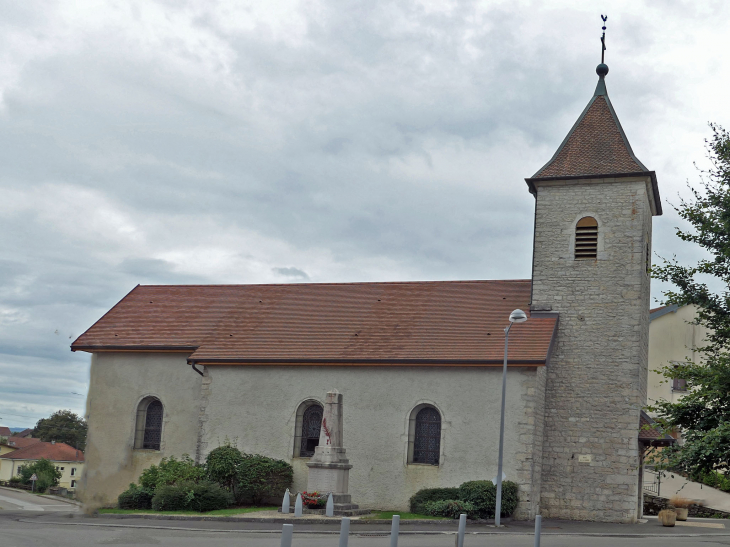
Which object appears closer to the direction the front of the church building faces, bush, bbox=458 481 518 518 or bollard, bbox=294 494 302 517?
the bush

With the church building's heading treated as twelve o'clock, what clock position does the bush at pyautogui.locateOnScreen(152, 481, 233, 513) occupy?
The bush is roughly at 5 o'clock from the church building.

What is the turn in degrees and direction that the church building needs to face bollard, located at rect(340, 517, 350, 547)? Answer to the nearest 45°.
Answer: approximately 90° to its right

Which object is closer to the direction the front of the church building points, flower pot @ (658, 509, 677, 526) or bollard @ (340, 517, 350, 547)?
the flower pot

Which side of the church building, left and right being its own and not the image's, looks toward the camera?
right

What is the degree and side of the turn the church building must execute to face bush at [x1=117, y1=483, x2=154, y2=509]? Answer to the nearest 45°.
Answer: approximately 180°

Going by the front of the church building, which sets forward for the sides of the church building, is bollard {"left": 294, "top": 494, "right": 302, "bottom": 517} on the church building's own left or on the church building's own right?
on the church building's own right

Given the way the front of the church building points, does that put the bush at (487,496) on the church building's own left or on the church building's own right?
on the church building's own right

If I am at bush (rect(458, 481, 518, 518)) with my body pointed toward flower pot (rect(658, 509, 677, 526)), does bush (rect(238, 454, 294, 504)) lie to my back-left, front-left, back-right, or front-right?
back-left
